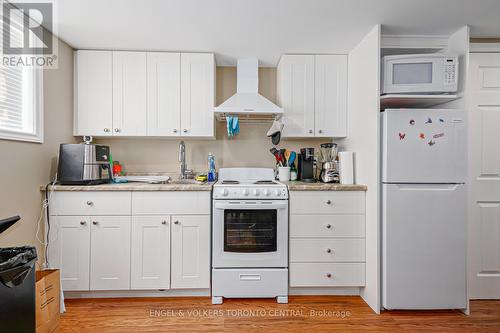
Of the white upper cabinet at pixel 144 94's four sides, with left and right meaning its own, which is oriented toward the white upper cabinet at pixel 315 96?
left

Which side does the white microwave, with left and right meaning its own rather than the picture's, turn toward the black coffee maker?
right

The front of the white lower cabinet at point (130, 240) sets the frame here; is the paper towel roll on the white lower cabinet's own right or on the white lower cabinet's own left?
on the white lower cabinet's own left

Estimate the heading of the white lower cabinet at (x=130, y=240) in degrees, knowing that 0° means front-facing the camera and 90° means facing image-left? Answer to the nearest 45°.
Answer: approximately 0°

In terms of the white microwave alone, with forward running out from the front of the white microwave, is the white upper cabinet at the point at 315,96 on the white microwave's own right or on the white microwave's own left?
on the white microwave's own right

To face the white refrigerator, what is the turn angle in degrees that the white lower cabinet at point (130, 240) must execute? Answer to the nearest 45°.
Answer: approximately 45° to its left

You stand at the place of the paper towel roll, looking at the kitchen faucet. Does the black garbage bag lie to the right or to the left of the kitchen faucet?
left

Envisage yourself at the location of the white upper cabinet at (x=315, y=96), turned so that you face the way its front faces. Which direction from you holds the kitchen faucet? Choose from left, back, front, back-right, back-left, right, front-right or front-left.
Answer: right

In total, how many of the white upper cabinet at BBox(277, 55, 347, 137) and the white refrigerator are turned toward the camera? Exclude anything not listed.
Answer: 2

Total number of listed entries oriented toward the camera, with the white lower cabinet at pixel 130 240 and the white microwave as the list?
2
